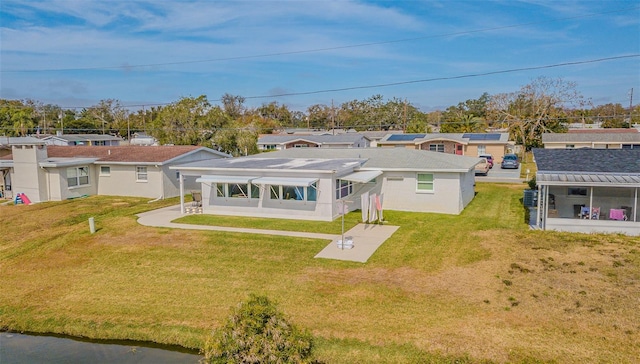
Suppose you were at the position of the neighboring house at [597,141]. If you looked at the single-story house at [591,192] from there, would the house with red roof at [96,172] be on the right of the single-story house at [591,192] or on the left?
right

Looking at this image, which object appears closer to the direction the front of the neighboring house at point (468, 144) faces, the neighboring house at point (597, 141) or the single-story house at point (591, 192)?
the single-story house

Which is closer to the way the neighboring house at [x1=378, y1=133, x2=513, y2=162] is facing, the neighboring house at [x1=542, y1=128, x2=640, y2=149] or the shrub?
the shrub

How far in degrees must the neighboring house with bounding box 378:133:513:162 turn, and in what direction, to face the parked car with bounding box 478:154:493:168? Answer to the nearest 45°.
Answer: approximately 45° to its left

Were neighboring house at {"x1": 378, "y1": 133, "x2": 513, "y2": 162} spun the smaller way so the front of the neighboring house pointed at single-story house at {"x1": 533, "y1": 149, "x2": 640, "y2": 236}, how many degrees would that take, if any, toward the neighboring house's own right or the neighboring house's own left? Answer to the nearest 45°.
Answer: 0° — it already faces it

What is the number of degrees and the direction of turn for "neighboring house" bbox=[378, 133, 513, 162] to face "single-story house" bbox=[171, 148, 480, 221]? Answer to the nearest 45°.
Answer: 0° — it already faces it

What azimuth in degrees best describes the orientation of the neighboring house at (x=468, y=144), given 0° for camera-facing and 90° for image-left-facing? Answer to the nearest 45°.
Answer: approximately 0°

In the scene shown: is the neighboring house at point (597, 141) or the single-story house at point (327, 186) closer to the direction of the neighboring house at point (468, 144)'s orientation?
the single-story house

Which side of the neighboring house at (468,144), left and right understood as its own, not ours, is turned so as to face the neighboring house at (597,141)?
left
